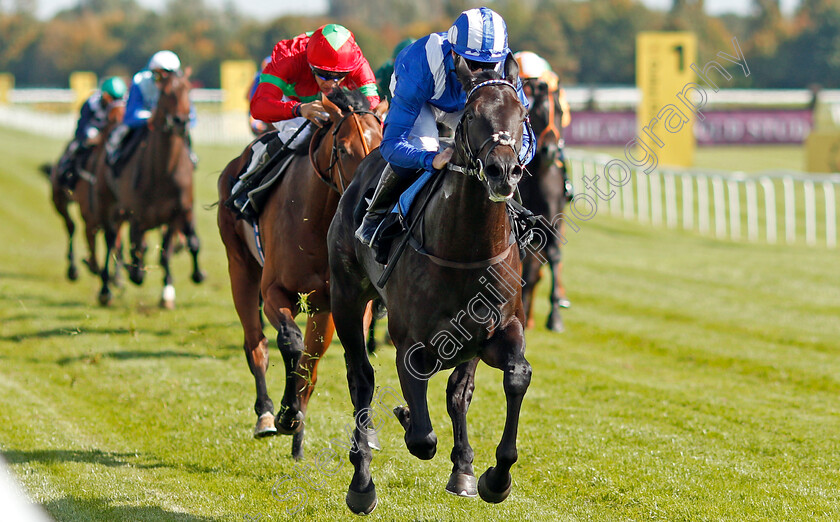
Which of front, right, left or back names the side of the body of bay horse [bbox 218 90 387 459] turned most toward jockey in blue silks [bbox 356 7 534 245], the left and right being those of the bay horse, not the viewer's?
front

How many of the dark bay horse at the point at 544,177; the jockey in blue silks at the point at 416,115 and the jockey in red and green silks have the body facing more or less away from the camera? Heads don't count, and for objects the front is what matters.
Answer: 0

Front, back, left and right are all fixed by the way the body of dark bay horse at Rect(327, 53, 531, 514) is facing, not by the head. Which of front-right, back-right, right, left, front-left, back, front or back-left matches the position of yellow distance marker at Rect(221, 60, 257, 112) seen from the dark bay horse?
back-left

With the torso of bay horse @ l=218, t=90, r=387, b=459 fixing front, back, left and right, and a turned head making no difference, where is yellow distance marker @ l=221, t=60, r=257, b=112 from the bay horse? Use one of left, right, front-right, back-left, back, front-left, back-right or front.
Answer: back-left

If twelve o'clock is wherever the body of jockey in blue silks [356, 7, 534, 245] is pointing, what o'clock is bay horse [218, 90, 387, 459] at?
The bay horse is roughly at 6 o'clock from the jockey in blue silks.

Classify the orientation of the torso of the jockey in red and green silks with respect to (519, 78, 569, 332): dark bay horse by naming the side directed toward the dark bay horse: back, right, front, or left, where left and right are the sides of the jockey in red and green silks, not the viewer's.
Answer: back

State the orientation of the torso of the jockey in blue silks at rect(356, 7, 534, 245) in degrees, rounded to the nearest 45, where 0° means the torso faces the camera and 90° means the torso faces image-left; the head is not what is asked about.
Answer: approximately 315°

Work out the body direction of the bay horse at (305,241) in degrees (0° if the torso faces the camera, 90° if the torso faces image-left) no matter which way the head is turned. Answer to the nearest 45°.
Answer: approximately 315°

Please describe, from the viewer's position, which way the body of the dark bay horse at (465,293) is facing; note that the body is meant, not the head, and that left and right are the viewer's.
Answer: facing the viewer and to the right of the viewer

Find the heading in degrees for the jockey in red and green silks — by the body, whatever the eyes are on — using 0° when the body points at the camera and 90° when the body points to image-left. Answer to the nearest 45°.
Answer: approximately 315°

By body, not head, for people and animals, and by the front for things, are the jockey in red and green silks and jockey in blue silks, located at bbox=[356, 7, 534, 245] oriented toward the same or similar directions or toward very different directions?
same or similar directions

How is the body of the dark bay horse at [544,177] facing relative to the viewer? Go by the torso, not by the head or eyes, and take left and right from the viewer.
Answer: facing the viewer
